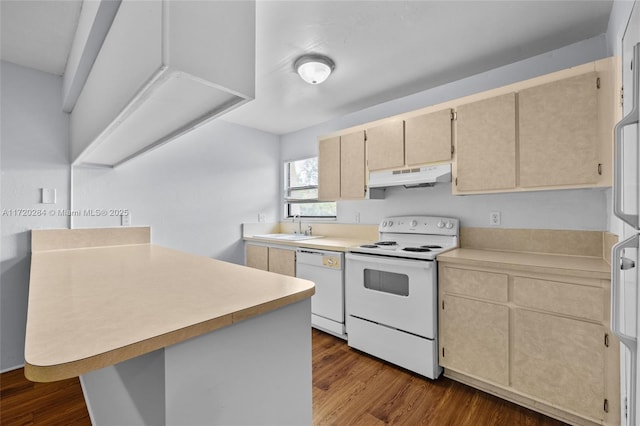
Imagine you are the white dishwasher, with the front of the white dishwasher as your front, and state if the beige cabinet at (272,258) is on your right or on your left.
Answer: on your right

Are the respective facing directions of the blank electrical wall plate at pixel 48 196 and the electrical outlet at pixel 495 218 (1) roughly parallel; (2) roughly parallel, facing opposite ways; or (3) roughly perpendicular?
roughly perpendicular

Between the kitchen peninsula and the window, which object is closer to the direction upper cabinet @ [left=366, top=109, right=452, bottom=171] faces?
the kitchen peninsula

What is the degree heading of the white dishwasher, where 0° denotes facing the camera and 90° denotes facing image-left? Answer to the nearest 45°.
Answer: approximately 45°

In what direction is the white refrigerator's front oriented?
to the viewer's left

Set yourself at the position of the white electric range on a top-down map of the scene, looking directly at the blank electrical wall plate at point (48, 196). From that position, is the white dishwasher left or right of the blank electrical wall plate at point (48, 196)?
right

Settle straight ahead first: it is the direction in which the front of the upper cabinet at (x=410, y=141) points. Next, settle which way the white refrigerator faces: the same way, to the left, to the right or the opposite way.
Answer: to the right

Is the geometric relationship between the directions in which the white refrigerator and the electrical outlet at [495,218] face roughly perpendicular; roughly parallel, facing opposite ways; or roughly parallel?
roughly perpendicular

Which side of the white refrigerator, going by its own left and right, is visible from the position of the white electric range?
front

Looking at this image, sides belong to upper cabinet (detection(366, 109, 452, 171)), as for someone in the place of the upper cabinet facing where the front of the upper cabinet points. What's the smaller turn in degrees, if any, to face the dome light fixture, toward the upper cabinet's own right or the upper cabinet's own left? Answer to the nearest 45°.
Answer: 0° — it already faces it

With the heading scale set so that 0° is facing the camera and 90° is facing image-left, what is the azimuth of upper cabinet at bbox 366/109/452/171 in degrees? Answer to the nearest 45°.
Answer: approximately 45°
